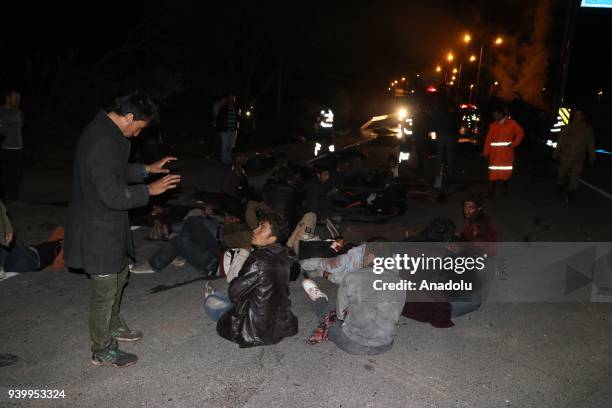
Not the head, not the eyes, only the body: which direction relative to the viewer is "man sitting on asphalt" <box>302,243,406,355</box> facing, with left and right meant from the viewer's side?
facing away from the viewer and to the left of the viewer

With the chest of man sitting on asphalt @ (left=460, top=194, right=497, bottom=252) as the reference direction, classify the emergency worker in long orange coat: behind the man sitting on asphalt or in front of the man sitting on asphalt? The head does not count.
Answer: behind

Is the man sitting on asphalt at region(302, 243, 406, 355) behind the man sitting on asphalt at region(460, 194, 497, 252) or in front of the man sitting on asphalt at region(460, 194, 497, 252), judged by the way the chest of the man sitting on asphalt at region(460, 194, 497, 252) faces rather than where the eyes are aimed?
in front

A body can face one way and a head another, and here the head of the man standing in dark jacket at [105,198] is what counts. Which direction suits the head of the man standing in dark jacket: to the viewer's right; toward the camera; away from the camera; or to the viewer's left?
to the viewer's right

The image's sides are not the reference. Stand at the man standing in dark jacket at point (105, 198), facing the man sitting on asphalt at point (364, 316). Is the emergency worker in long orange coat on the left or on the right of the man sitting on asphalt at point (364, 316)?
left

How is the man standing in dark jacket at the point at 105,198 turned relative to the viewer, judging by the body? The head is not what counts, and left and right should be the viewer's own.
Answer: facing to the right of the viewer

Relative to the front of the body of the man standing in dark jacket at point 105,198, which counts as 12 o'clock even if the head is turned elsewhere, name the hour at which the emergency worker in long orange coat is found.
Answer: The emergency worker in long orange coat is roughly at 11 o'clock from the man standing in dark jacket.

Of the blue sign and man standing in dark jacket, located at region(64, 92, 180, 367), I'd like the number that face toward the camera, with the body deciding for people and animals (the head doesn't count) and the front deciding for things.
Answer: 1
